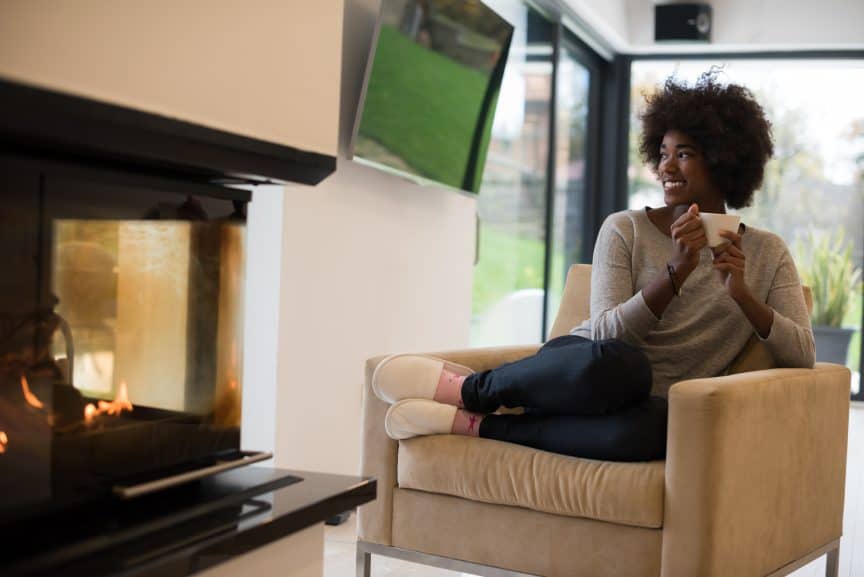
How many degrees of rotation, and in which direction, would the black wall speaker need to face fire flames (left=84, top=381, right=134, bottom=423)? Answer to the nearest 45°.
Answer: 0° — it already faces it

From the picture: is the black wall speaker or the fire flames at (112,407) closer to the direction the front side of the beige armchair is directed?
the fire flames

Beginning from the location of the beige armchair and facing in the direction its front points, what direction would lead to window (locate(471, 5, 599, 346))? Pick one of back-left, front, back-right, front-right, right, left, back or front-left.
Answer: back-right

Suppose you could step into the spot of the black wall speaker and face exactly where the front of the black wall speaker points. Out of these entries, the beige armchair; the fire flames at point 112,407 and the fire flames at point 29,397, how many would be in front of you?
3

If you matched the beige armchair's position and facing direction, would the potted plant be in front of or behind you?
behind

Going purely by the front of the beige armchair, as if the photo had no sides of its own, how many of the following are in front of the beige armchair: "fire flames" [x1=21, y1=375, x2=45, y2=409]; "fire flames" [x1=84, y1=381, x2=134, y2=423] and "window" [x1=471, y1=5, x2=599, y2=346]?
2

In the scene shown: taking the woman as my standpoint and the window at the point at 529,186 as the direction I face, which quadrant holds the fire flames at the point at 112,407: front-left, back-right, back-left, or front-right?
back-left
